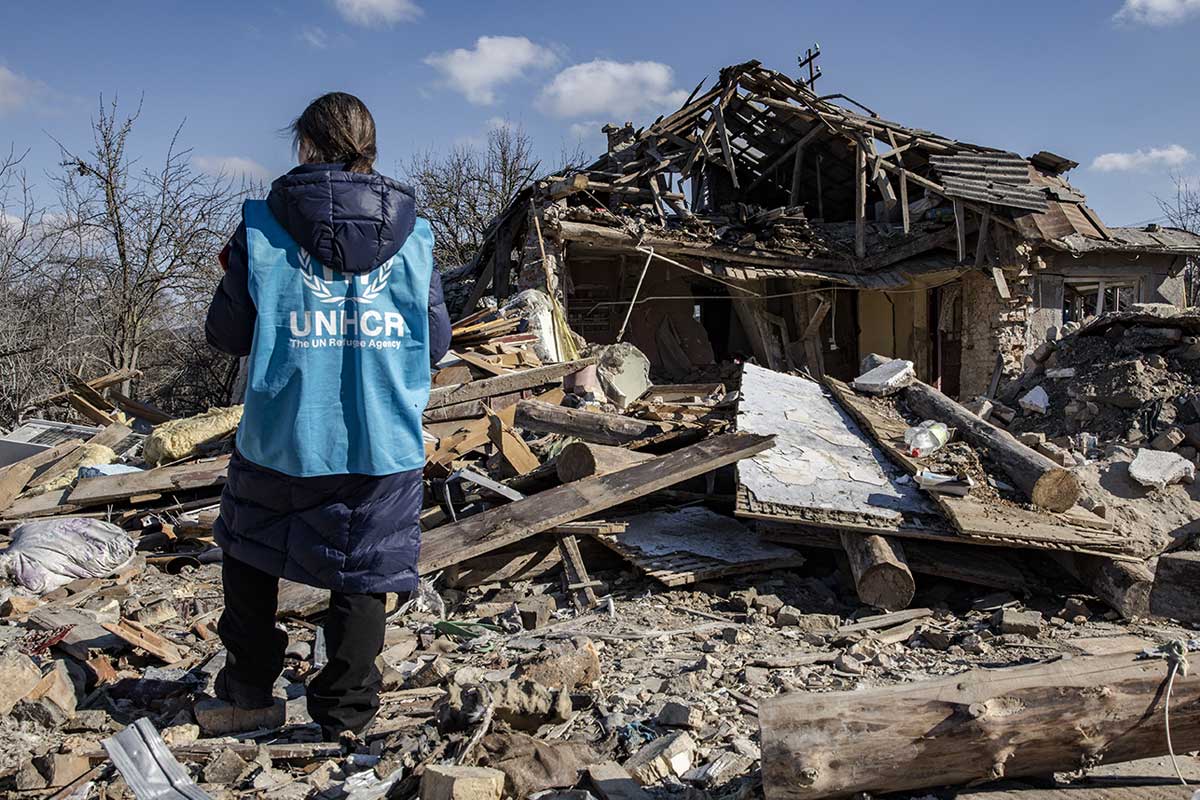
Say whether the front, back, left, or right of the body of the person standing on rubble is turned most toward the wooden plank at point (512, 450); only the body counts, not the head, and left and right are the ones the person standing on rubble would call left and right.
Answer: front

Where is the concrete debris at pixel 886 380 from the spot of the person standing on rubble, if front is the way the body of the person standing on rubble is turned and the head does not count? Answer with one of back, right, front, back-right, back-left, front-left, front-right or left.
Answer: front-right

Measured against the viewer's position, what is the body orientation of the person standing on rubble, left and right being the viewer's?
facing away from the viewer

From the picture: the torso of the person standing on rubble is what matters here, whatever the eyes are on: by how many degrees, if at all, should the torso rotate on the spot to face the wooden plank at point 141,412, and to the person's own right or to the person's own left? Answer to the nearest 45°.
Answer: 0° — they already face it

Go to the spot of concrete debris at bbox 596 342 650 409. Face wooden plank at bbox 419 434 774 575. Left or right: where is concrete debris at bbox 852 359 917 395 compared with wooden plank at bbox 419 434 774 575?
left

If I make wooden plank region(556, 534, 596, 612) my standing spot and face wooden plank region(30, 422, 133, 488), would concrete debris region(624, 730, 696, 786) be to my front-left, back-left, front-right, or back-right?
back-left

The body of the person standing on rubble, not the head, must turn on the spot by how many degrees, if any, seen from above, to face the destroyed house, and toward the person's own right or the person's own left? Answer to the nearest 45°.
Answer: approximately 45° to the person's own right

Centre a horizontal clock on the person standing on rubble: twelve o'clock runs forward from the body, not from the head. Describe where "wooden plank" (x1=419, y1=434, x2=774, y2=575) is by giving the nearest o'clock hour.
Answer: The wooden plank is roughly at 1 o'clock from the person standing on rubble.

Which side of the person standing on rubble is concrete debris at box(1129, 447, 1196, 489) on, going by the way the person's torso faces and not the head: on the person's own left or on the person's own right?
on the person's own right

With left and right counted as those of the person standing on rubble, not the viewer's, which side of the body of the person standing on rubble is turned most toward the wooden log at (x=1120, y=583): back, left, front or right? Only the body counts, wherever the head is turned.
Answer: right

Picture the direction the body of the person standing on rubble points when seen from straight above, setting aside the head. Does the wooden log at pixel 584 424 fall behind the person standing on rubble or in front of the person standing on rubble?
in front
